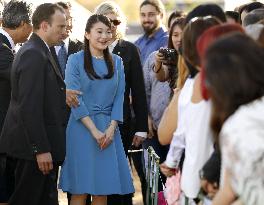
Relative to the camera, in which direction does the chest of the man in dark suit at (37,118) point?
to the viewer's right

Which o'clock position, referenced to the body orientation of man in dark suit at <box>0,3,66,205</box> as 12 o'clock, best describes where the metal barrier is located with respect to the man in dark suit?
The metal barrier is roughly at 1 o'clock from the man in dark suit.

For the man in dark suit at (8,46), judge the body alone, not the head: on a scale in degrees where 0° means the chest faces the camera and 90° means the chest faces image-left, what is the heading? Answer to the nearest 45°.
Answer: approximately 270°

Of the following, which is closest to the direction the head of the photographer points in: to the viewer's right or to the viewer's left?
to the viewer's left

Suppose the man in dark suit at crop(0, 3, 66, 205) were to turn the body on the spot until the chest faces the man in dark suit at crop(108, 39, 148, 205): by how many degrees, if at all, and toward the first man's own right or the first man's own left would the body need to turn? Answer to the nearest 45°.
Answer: approximately 45° to the first man's own left
